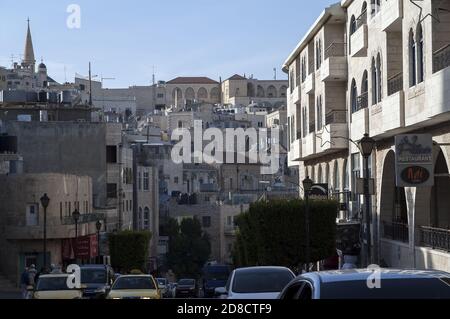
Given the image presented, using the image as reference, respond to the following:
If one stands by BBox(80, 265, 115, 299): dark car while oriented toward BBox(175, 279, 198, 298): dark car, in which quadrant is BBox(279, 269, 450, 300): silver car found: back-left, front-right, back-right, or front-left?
back-right

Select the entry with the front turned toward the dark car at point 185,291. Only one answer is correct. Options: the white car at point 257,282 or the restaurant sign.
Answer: the white car

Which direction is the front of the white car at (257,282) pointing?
away from the camera

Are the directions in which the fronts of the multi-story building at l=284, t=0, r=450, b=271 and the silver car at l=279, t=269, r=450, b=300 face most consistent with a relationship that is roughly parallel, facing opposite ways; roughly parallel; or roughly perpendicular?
roughly perpendicular

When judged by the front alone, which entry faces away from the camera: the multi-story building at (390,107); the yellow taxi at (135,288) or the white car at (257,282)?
the white car
